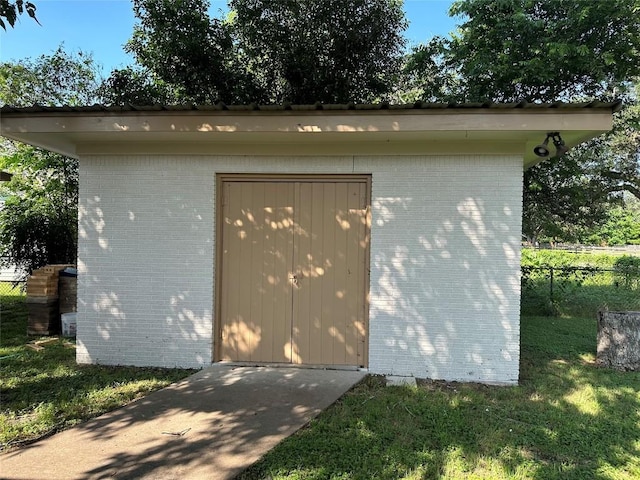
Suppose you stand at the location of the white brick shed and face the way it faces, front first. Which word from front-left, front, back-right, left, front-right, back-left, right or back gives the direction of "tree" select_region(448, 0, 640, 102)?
back-left

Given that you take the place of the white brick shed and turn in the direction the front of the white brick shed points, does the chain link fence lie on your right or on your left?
on your left

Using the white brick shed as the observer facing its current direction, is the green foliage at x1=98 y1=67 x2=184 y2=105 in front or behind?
behind

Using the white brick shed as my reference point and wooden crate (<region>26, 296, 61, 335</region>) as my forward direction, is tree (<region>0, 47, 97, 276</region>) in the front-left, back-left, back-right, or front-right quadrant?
front-right

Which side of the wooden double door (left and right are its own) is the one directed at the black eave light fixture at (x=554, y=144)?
left

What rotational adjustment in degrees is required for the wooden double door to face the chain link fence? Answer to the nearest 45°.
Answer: approximately 135° to its left

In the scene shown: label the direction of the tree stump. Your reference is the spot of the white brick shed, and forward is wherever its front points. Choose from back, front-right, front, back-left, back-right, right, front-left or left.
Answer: left

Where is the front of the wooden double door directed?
toward the camera

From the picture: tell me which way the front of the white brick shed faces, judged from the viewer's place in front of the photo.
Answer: facing the viewer

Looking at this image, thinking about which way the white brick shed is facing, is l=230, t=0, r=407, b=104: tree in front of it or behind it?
behind
